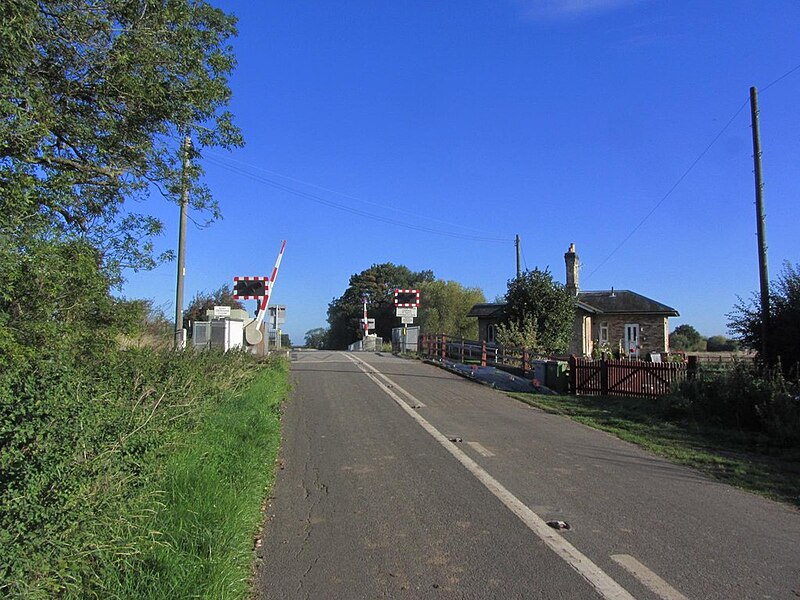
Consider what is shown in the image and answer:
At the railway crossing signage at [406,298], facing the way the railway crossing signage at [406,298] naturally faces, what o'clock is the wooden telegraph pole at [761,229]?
The wooden telegraph pole is roughly at 11 o'clock from the railway crossing signage.

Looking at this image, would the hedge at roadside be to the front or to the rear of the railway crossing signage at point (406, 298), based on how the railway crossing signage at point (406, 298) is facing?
to the front

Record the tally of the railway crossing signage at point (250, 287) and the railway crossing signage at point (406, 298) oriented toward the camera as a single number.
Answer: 2

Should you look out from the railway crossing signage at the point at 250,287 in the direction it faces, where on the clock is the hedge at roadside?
The hedge at roadside is roughly at 12 o'clock from the railway crossing signage.

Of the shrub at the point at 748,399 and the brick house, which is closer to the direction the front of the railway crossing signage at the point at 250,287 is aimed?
the shrub

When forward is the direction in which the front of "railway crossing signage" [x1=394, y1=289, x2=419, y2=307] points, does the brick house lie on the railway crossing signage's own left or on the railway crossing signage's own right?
on the railway crossing signage's own left

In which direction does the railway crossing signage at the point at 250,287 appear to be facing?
toward the camera

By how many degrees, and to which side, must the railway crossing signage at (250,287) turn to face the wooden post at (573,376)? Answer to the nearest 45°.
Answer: approximately 45° to its left

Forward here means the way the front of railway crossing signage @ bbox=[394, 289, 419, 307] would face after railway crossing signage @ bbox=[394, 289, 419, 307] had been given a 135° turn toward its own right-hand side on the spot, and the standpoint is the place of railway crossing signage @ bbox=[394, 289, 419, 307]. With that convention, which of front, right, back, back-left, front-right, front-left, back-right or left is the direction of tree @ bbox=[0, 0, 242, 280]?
back-left

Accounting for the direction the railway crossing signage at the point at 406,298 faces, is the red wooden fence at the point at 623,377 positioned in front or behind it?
in front

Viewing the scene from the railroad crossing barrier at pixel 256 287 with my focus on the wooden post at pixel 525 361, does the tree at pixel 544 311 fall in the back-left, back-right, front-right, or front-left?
front-left

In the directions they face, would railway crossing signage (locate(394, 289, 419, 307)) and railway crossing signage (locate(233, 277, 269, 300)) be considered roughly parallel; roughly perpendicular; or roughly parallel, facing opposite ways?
roughly parallel
